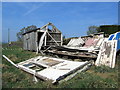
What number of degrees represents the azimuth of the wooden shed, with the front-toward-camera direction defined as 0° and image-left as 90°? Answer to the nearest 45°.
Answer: approximately 315°
